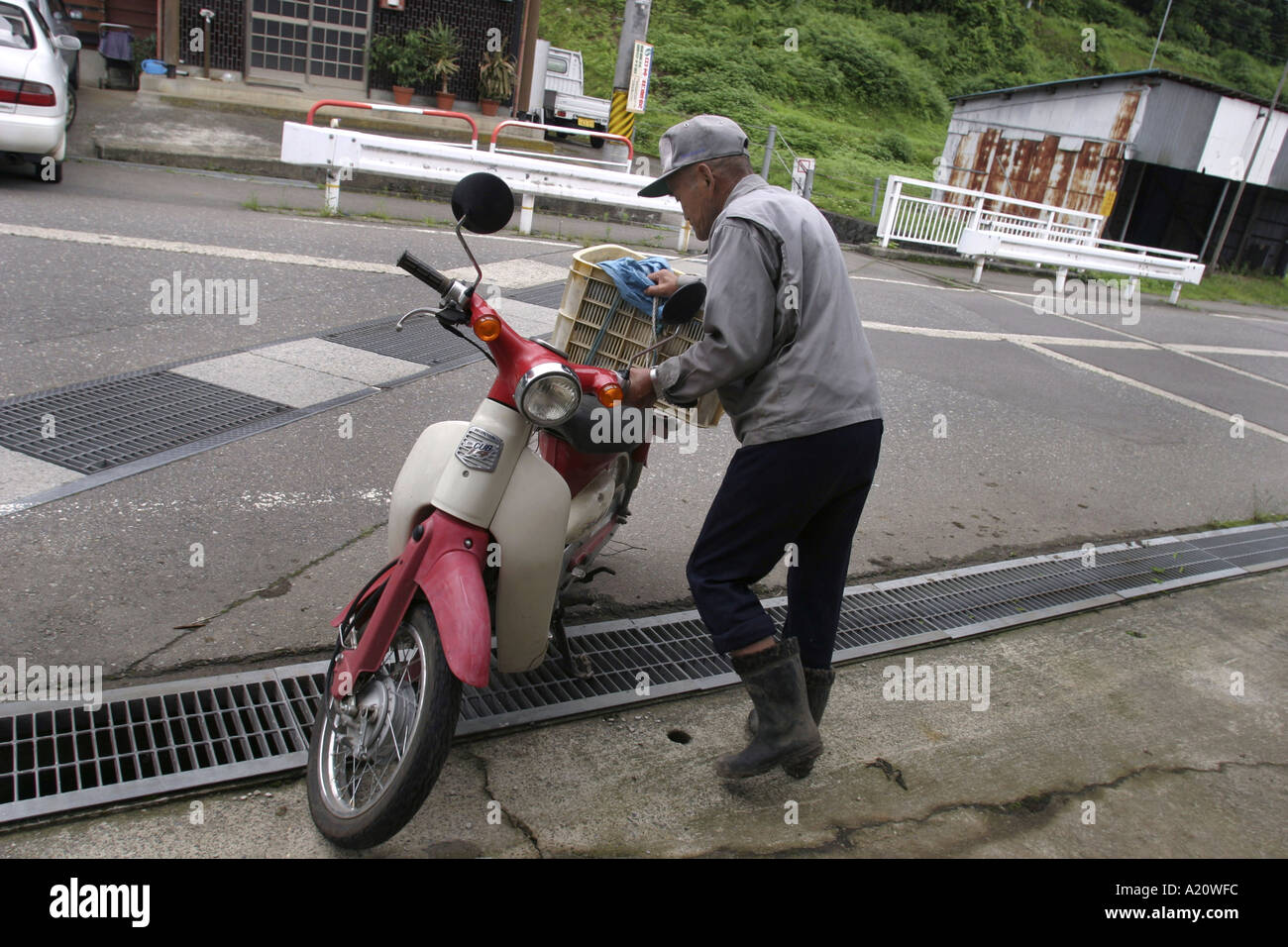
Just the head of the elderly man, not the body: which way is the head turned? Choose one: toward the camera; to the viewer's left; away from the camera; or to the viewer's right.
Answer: to the viewer's left

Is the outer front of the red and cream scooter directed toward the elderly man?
no

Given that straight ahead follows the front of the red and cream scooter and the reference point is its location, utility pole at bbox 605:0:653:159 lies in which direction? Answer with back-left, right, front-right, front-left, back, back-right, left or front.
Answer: back-right

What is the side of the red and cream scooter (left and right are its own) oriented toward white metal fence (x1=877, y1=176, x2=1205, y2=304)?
back

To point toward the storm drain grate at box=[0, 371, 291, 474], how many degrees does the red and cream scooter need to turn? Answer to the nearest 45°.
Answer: approximately 90° to its right

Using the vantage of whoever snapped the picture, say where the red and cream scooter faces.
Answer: facing the viewer and to the left of the viewer

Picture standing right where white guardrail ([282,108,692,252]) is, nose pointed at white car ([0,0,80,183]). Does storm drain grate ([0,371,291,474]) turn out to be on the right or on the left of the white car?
left

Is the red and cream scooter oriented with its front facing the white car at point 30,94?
no

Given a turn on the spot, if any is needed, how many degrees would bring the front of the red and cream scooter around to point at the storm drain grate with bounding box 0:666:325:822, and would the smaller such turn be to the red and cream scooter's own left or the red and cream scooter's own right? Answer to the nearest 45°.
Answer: approximately 45° to the red and cream scooter's own right

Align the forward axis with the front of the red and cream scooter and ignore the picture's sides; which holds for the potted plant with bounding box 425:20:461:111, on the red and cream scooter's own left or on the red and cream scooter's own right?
on the red and cream scooter's own right

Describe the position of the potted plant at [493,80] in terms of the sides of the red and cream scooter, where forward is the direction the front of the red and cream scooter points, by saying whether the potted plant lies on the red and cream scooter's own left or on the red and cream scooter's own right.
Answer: on the red and cream scooter's own right

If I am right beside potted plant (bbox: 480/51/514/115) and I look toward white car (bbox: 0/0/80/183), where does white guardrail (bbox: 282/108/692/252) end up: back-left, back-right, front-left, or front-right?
front-left
